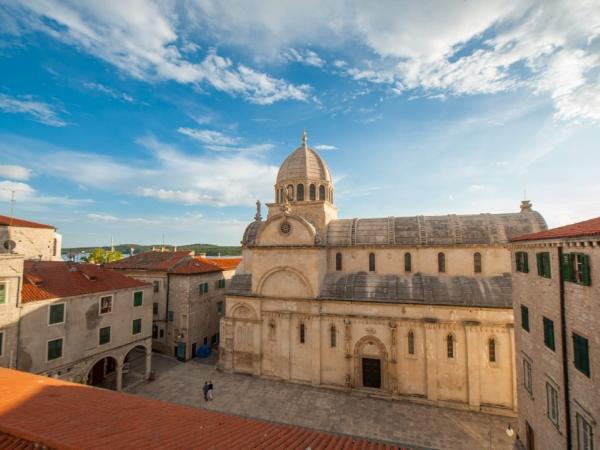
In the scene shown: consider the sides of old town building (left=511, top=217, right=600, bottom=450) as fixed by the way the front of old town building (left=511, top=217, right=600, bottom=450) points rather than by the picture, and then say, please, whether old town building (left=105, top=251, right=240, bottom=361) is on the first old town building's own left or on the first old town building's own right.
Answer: on the first old town building's own right

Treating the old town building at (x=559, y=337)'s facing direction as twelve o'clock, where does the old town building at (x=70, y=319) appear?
the old town building at (x=70, y=319) is roughly at 1 o'clock from the old town building at (x=559, y=337).

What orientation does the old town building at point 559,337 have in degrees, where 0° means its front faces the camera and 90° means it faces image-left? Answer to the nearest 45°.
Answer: approximately 45°

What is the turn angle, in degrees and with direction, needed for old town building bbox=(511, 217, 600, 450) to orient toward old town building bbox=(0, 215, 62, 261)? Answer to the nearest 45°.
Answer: approximately 45° to its right
